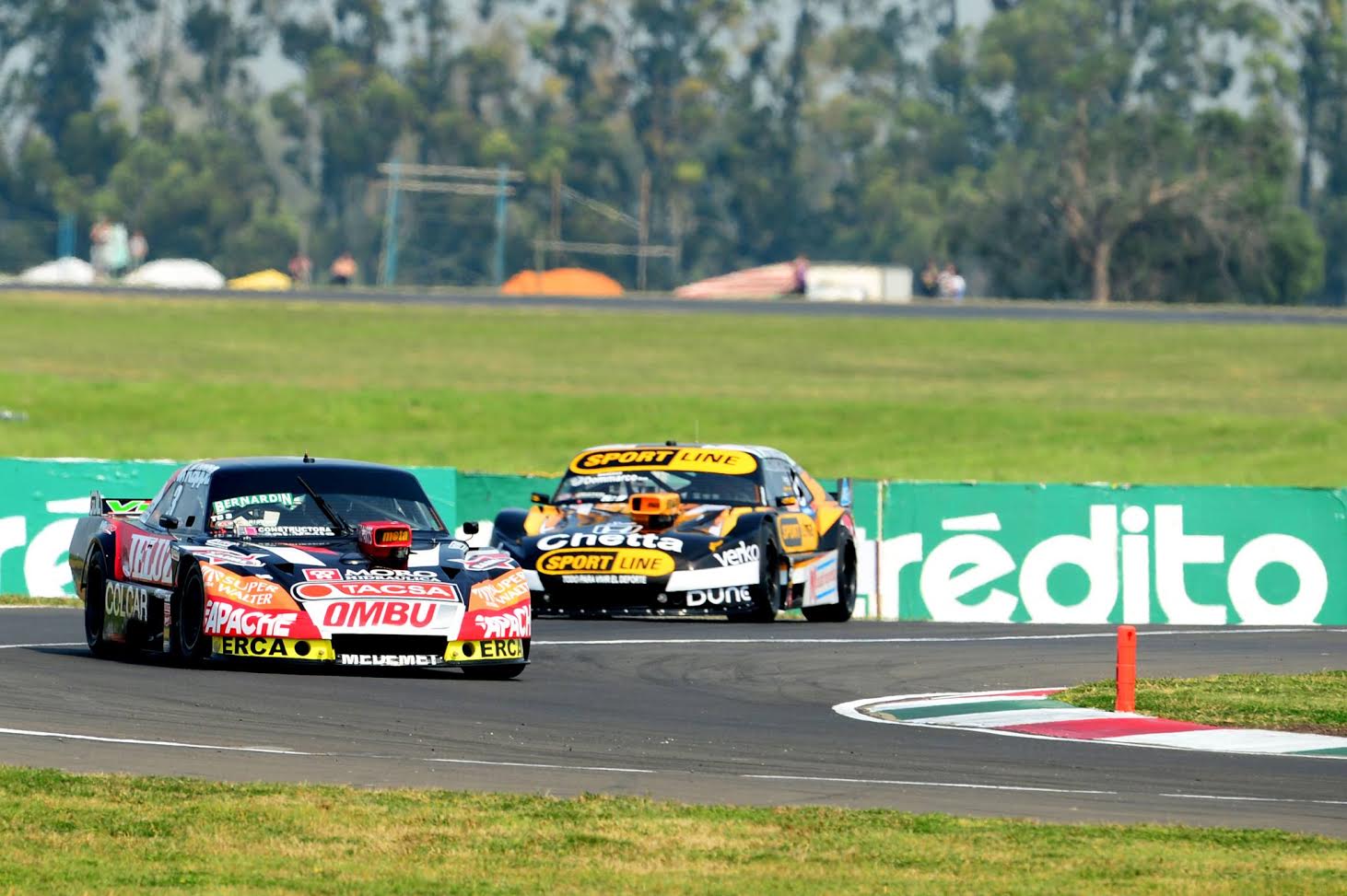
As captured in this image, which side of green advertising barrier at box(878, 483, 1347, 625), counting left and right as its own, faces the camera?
front

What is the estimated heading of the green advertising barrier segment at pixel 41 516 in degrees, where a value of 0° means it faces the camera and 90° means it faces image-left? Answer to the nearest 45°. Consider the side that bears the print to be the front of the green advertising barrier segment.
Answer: approximately 0°

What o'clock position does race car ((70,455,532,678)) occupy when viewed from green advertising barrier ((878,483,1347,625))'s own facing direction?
The race car is roughly at 1 o'clock from the green advertising barrier.

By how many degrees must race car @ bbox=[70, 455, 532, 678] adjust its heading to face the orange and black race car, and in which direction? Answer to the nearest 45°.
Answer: approximately 90° to its left

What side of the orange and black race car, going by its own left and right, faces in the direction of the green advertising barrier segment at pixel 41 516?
right

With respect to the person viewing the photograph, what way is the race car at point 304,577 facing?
facing the viewer and to the right of the viewer

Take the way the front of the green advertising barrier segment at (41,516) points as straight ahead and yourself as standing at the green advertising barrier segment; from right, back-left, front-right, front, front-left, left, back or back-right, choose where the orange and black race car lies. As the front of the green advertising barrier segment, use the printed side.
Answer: front-left

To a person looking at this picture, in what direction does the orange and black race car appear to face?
facing the viewer and to the left of the viewer
